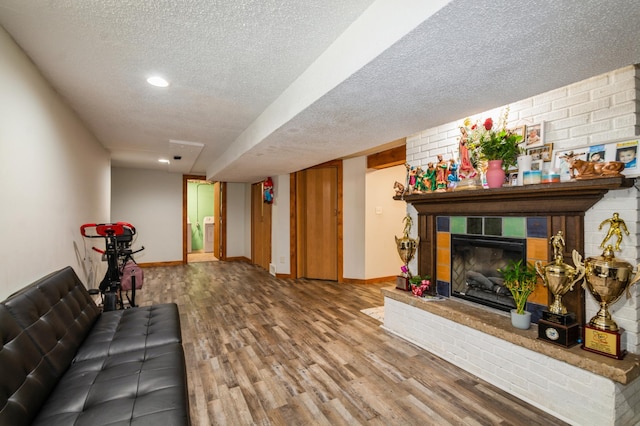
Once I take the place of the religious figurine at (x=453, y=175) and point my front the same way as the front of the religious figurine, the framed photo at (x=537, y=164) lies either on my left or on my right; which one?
on my left

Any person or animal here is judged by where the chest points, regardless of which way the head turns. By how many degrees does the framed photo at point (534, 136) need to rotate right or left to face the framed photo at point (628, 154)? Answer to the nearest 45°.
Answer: approximately 90° to its left

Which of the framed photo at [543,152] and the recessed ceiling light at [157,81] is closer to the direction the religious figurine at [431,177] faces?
the recessed ceiling light

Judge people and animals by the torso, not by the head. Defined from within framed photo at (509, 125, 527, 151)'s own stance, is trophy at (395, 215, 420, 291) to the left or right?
on its right

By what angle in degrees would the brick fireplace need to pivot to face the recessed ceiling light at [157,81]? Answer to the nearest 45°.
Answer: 0° — it already faces it

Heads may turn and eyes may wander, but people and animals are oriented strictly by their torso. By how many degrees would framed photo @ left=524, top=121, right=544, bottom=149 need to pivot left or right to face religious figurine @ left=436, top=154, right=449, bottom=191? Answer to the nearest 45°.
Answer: approximately 45° to its right

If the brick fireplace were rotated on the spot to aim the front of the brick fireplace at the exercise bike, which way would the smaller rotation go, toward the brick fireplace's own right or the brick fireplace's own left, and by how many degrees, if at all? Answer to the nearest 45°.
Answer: approximately 45° to the brick fireplace's own right

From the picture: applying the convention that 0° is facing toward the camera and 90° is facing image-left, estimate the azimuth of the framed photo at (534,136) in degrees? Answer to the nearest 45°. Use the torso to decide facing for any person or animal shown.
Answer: approximately 45°

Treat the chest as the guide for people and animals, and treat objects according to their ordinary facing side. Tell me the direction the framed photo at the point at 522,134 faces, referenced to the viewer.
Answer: facing the viewer and to the left of the viewer
